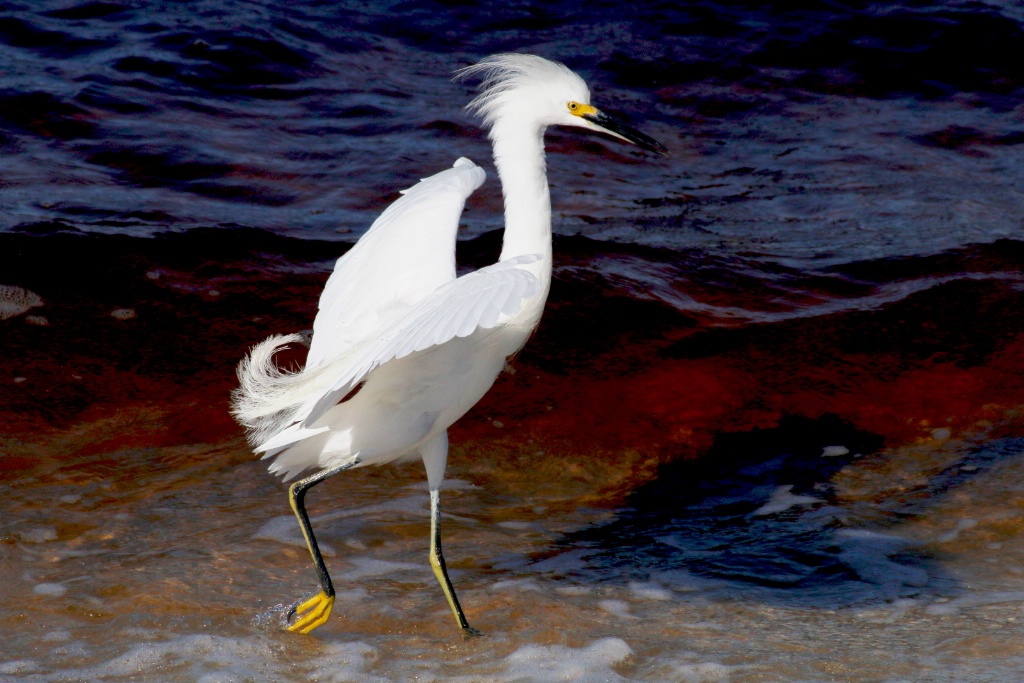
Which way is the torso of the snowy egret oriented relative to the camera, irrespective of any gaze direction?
to the viewer's right
